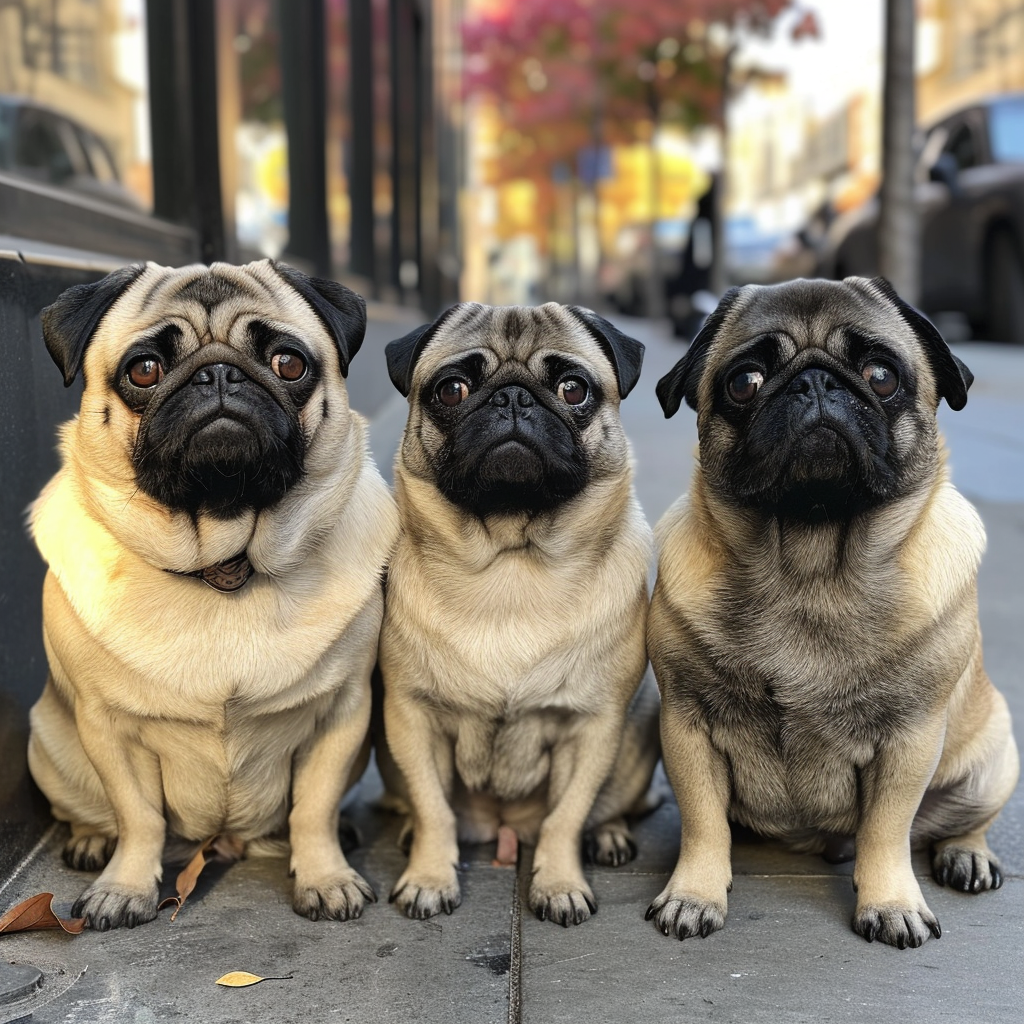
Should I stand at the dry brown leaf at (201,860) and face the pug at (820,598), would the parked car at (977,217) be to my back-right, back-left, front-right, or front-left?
front-left

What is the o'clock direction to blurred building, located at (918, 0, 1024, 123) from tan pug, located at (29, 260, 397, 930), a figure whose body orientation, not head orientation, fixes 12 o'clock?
The blurred building is roughly at 7 o'clock from the tan pug.

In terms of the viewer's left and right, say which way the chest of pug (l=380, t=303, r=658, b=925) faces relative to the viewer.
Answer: facing the viewer

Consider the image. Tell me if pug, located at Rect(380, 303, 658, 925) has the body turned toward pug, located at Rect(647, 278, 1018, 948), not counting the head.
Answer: no

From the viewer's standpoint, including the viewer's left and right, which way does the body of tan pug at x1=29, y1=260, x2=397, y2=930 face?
facing the viewer

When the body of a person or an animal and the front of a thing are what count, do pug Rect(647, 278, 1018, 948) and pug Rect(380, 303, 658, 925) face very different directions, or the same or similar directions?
same or similar directions

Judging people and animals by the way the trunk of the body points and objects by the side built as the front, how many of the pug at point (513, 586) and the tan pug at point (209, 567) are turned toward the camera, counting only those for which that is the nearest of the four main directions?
2

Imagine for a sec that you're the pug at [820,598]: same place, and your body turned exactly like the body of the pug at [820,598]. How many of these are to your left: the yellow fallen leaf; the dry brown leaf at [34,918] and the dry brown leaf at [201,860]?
0

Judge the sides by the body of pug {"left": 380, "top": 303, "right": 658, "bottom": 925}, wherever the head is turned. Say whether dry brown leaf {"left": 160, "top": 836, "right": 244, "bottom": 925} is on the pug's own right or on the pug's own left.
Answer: on the pug's own right

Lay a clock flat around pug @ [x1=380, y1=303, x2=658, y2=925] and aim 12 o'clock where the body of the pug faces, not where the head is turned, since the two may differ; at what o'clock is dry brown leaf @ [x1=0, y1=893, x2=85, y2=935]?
The dry brown leaf is roughly at 2 o'clock from the pug.

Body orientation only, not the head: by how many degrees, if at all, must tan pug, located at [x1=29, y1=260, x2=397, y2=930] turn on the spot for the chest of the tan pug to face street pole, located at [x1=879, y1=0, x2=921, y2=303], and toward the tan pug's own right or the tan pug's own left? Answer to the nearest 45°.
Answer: approximately 135° to the tan pug's own left

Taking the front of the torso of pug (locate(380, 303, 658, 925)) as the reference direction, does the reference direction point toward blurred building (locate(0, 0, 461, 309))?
no

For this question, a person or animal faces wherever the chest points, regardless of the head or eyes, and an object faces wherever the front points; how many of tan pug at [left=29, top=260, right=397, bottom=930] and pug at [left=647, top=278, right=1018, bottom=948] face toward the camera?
2

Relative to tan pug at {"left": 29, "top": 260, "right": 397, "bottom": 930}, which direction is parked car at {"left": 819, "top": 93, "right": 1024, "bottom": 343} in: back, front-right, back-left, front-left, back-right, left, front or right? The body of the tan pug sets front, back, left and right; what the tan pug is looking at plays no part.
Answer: back-left

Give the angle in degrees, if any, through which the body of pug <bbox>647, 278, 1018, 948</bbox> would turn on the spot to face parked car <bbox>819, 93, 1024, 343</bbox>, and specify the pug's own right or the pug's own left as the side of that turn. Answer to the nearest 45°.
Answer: approximately 180°

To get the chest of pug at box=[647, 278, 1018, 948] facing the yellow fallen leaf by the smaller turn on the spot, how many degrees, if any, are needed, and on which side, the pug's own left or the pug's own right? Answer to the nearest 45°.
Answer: approximately 45° to the pug's own right
